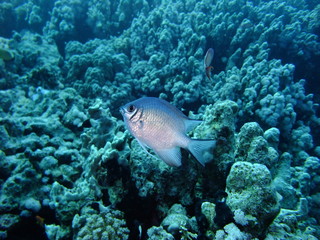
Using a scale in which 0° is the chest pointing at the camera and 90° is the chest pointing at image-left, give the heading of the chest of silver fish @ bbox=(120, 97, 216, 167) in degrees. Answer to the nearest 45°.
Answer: approximately 90°
